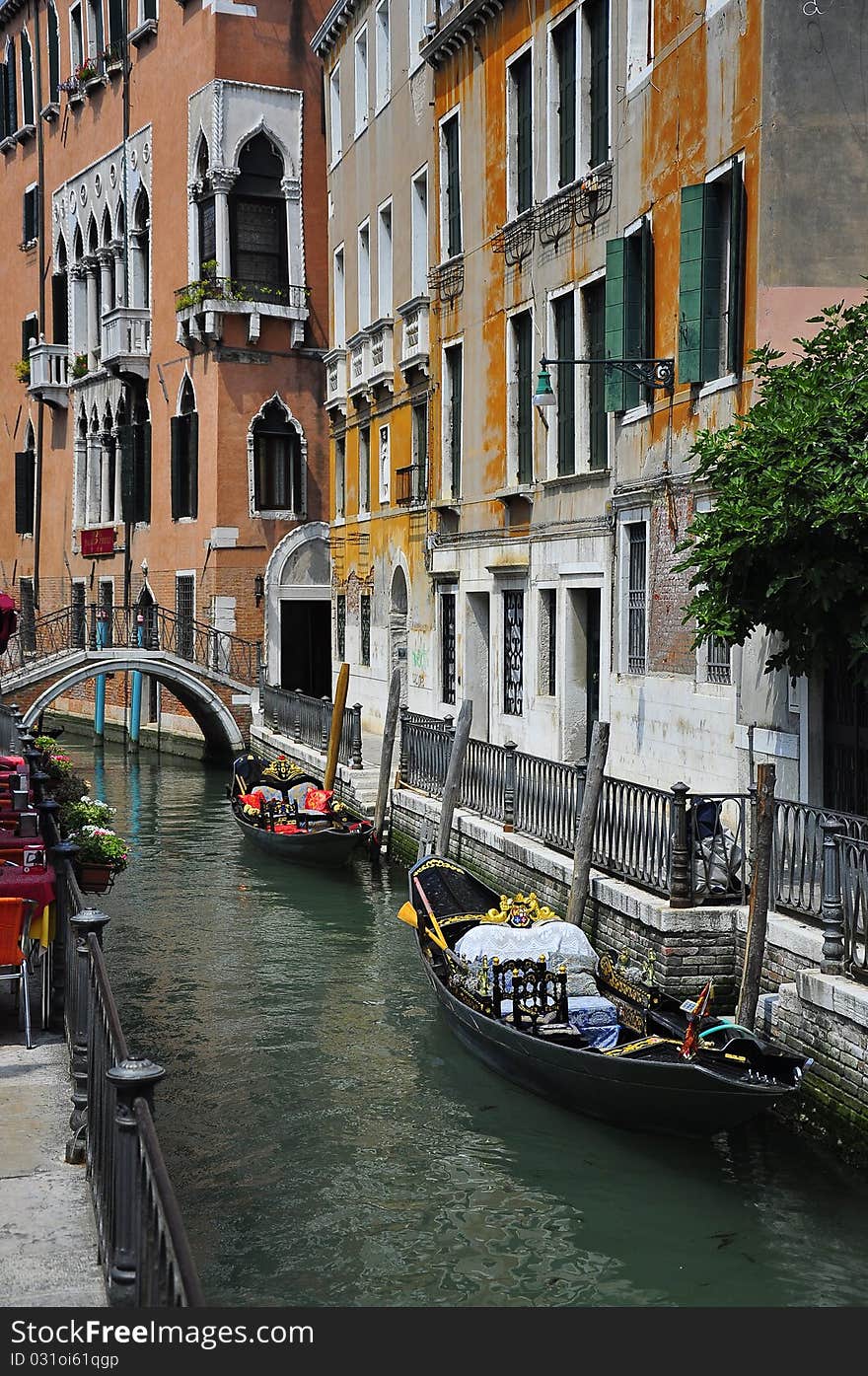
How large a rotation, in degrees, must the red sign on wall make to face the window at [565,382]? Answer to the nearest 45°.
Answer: approximately 45° to its left

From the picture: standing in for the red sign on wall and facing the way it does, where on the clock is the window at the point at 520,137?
The window is roughly at 10 o'clock from the red sign on wall.

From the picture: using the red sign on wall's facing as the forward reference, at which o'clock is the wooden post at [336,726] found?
The wooden post is roughly at 10 o'clock from the red sign on wall.

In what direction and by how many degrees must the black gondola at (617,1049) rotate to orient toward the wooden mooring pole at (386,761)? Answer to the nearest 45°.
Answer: approximately 135° to its left

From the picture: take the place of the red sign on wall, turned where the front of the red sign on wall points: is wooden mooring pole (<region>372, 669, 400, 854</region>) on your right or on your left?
on your left

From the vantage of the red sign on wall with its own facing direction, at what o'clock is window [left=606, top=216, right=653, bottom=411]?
The window is roughly at 10 o'clock from the red sign on wall.

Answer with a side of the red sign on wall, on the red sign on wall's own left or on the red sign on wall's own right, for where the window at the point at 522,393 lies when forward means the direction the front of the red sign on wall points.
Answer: on the red sign on wall's own left

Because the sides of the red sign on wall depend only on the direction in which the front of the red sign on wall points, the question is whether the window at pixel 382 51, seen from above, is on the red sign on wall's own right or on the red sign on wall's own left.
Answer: on the red sign on wall's own left

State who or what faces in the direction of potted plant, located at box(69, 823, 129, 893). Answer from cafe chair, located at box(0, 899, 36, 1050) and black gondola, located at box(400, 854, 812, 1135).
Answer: the cafe chair

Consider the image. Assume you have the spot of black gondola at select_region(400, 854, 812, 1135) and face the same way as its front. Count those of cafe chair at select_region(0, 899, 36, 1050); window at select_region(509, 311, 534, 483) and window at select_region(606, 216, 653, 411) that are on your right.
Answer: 1

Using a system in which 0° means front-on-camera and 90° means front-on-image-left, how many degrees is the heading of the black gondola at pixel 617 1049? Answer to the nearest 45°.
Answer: approximately 315°

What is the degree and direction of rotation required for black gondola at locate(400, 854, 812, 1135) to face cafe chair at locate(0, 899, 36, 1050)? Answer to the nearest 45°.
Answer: approximately 90° to its right

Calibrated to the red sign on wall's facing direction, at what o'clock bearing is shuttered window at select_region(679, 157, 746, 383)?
The shuttered window is roughly at 10 o'clock from the red sign on wall.
